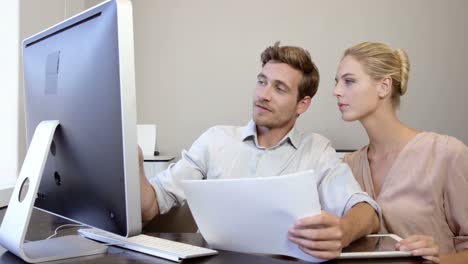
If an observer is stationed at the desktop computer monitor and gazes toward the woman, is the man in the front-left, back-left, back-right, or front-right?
front-left

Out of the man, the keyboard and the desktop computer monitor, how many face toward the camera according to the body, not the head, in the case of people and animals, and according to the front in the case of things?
1

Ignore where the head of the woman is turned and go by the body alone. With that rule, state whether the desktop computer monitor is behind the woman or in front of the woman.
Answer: in front

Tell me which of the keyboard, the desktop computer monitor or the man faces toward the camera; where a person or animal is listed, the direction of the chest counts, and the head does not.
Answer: the man

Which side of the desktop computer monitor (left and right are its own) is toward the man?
front

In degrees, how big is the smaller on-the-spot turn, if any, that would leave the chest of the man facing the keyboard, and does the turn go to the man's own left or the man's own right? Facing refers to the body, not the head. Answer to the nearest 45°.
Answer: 0° — they already face it

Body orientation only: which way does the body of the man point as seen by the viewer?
toward the camera

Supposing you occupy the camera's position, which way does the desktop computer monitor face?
facing away from the viewer and to the right of the viewer

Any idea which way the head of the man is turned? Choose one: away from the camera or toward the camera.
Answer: toward the camera

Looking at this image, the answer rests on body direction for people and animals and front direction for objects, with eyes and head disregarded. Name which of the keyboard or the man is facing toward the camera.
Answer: the man

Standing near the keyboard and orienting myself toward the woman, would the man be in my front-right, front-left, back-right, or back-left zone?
front-left

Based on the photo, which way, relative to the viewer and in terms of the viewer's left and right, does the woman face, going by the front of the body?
facing the viewer and to the left of the viewer

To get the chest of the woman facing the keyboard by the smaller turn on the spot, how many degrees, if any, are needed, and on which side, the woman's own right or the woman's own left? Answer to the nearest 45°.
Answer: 0° — they already face it

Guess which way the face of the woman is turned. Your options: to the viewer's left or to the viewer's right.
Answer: to the viewer's left

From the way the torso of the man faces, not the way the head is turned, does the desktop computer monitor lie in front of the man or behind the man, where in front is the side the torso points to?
in front
